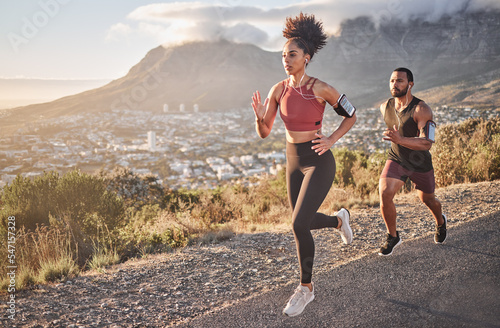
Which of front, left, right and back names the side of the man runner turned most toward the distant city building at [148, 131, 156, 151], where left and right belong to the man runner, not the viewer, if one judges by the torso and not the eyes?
right

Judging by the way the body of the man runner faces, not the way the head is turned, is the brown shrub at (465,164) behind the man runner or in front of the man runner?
behind

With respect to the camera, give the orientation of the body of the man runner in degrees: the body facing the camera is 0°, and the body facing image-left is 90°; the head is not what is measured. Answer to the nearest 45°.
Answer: approximately 45°

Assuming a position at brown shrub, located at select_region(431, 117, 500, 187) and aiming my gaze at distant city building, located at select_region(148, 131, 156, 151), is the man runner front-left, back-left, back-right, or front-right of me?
back-left
